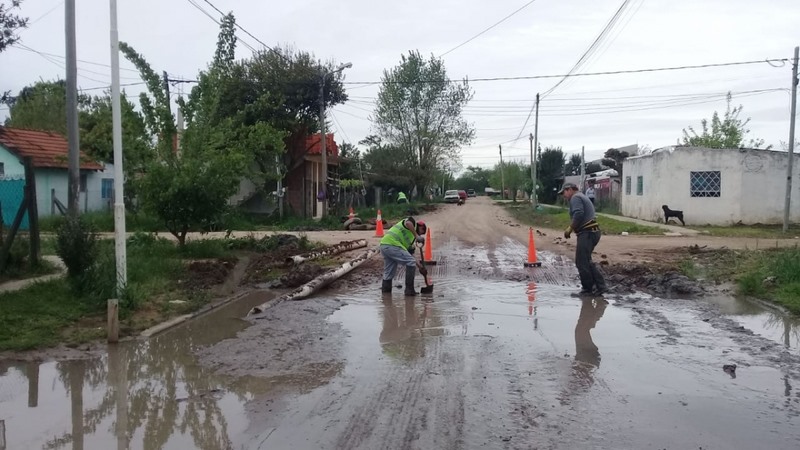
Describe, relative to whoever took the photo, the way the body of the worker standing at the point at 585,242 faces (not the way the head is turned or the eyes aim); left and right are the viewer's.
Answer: facing to the left of the viewer

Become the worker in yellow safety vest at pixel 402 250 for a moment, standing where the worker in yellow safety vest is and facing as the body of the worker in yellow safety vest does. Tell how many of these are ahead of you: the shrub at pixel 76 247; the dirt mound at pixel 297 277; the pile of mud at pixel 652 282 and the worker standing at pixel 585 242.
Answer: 2

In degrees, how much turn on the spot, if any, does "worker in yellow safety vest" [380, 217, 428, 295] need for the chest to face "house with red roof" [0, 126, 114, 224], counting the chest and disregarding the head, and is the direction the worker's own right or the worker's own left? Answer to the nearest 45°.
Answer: approximately 135° to the worker's own left

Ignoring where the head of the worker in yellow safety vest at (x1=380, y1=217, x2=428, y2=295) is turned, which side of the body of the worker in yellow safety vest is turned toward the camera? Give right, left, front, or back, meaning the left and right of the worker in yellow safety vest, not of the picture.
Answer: right

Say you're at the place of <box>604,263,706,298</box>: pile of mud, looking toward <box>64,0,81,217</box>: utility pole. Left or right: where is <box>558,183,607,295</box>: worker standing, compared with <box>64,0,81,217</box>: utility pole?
left

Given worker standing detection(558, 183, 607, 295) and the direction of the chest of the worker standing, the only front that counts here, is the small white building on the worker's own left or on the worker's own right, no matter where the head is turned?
on the worker's own right

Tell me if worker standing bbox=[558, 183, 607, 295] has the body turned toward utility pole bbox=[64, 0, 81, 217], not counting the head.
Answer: yes

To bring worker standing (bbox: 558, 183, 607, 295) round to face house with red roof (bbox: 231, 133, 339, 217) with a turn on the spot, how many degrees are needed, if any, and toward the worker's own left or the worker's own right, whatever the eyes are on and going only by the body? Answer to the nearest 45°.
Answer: approximately 45° to the worker's own right

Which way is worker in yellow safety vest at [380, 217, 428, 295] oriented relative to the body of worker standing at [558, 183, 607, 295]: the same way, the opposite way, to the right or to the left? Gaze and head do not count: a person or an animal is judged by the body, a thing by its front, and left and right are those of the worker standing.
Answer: the opposite way

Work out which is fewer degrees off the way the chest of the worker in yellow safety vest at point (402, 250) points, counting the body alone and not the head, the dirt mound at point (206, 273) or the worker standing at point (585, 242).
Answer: the worker standing

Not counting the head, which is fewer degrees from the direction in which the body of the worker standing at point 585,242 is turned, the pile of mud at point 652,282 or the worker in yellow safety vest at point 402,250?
the worker in yellow safety vest

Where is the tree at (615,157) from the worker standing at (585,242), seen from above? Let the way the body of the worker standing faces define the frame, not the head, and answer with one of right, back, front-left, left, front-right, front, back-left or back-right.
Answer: right

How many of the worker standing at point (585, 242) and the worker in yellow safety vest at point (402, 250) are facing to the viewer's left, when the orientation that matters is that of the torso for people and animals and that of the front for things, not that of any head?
1

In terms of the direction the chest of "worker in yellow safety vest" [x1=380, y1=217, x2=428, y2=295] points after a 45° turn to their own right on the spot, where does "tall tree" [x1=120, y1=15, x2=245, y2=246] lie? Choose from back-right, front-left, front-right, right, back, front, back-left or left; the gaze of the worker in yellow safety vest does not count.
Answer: back

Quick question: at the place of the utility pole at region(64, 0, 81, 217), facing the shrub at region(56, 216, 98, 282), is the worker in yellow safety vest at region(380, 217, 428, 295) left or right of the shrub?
left
